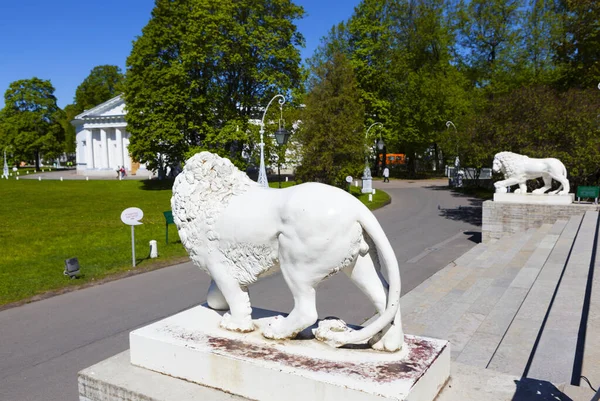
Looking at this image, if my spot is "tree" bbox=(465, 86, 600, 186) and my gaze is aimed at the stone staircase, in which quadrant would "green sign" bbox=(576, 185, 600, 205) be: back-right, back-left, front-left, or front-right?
front-left

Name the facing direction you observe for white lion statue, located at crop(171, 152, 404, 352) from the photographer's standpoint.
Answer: facing away from the viewer and to the left of the viewer

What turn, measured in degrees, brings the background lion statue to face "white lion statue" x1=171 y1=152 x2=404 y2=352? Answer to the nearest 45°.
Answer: approximately 90° to its left

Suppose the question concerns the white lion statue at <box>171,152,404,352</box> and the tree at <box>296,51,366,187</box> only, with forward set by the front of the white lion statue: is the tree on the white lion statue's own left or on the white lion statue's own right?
on the white lion statue's own right

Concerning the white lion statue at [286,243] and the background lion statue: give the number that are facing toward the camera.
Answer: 0

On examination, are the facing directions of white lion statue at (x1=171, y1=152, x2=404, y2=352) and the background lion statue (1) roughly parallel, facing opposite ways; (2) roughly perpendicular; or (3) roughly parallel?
roughly parallel

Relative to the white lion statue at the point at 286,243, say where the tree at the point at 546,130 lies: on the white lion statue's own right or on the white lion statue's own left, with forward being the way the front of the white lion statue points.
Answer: on the white lion statue's own right

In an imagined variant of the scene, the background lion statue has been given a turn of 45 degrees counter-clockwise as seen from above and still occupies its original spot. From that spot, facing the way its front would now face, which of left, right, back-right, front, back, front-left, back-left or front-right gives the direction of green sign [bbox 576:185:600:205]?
back

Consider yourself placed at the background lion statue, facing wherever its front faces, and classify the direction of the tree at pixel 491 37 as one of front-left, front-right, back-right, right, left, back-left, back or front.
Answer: right

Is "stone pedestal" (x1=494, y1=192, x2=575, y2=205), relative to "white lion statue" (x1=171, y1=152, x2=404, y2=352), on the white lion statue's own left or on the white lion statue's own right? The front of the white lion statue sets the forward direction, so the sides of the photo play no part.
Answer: on the white lion statue's own right

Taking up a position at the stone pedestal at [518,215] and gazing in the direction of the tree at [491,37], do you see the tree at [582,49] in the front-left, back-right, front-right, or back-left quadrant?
front-right

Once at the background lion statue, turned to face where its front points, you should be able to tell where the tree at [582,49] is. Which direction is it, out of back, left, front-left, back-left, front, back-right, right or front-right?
right

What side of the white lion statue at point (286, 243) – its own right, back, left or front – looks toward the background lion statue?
right

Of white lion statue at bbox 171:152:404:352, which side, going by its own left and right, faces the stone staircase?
right

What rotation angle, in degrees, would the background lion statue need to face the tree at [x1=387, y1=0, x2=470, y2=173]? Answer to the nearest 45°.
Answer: approximately 90° to its right

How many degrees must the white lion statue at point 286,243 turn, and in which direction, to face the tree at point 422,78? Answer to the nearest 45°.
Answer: approximately 45° to its right

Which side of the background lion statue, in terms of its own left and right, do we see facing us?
left
